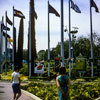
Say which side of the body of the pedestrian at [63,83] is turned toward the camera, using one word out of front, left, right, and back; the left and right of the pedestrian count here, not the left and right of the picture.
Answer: back

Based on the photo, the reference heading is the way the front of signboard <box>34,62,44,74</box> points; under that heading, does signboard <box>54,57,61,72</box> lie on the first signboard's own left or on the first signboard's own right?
on the first signboard's own left

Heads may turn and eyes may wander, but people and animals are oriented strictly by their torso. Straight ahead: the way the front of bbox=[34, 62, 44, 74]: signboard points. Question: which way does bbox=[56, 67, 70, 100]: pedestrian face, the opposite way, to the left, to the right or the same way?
the opposite way

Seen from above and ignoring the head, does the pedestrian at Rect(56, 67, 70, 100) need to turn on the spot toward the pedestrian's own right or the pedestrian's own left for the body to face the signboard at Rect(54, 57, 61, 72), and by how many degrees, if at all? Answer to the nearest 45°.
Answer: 0° — they already face it

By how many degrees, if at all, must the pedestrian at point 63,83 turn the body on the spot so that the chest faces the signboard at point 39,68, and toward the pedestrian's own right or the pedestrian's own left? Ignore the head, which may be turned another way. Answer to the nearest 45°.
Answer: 0° — they already face it

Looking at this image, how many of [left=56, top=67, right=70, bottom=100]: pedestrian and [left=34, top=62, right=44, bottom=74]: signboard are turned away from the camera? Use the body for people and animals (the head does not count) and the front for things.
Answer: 1

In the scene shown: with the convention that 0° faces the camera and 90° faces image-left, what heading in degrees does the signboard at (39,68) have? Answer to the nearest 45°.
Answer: approximately 0°

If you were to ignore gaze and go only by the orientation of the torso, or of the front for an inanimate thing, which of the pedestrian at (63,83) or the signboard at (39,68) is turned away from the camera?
the pedestrian

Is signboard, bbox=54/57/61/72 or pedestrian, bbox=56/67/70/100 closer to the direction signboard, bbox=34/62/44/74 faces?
the pedestrian
